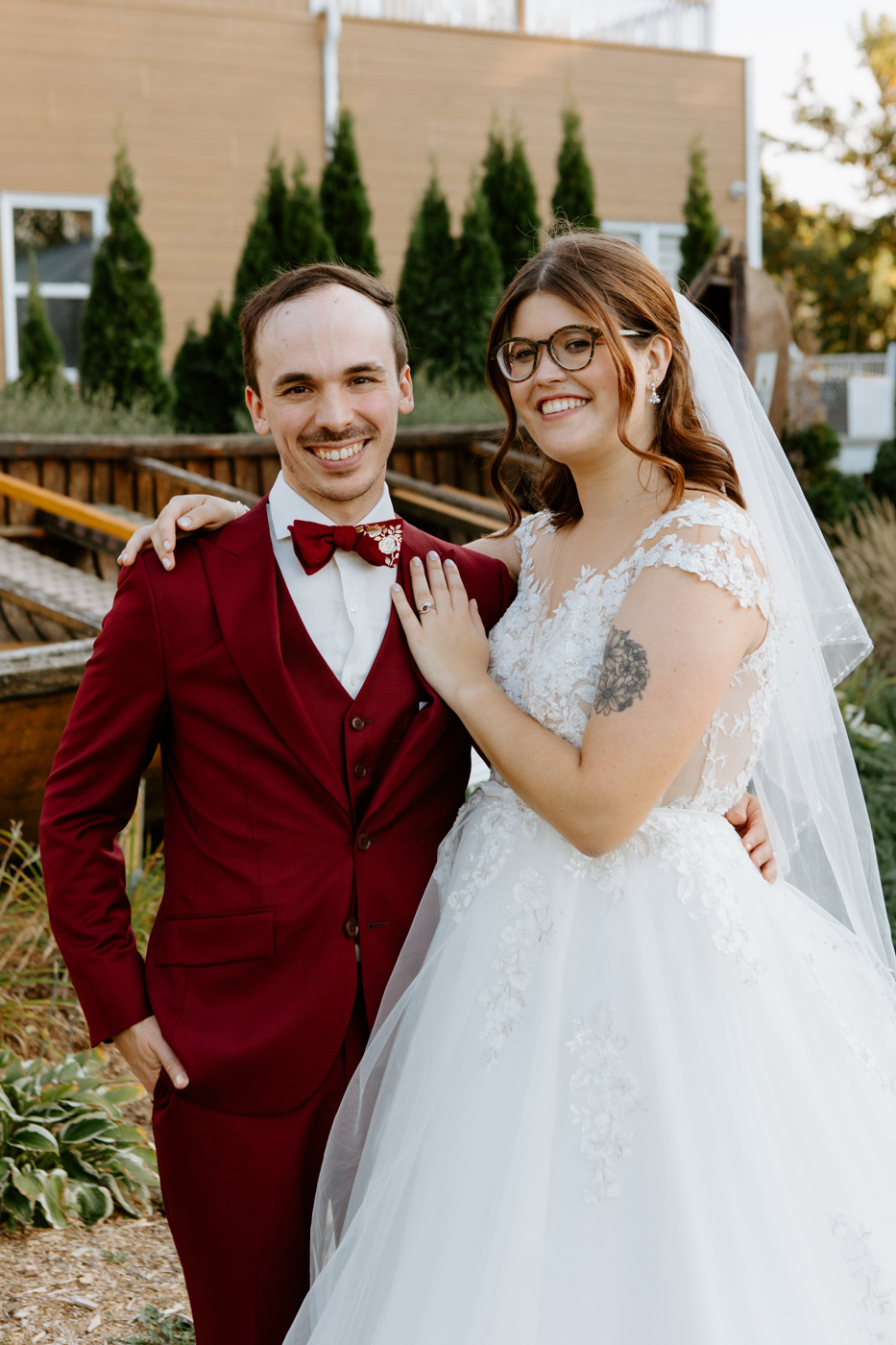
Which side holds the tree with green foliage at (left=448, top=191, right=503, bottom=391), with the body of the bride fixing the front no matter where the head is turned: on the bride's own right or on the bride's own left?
on the bride's own right

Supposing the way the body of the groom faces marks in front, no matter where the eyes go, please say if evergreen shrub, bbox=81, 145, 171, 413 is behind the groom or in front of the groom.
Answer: behind

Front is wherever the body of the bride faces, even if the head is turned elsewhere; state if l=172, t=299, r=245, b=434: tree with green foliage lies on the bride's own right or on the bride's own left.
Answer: on the bride's own right

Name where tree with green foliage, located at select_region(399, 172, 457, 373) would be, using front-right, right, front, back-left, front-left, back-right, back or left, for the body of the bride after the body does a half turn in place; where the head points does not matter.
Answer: front-left

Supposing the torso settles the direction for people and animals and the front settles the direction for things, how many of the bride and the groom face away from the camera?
0

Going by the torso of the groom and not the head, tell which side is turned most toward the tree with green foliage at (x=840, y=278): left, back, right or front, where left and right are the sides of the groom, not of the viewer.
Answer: back

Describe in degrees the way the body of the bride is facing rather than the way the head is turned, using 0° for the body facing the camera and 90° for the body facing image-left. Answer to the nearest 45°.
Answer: approximately 45°

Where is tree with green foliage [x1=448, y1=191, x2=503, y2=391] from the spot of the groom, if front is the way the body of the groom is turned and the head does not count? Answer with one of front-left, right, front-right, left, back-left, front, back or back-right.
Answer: back

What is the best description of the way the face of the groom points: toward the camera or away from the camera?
toward the camera

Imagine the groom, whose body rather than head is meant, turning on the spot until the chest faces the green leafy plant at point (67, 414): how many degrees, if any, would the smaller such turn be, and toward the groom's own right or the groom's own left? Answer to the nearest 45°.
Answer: approximately 180°

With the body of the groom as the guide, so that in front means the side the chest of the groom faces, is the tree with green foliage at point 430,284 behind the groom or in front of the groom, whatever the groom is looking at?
behind

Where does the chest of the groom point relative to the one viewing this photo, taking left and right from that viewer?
facing the viewer

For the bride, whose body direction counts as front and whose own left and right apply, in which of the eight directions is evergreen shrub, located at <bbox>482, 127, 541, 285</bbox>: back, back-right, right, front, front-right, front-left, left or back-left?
back-right
